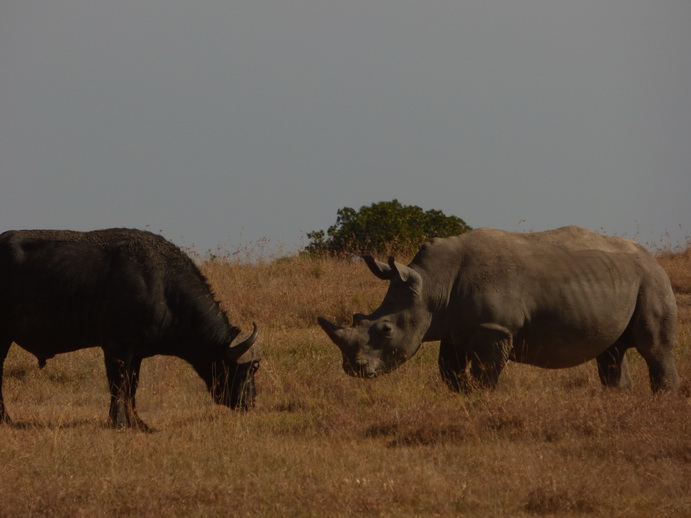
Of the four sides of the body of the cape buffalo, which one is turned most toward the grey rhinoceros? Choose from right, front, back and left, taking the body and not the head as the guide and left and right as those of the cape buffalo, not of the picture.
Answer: front

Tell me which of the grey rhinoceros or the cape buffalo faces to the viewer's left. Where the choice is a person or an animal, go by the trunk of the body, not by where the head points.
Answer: the grey rhinoceros

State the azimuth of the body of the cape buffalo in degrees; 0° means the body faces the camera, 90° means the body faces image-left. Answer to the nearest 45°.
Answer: approximately 270°

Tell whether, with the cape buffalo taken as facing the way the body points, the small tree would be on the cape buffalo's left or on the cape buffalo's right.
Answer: on the cape buffalo's left

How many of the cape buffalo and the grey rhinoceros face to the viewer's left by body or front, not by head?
1

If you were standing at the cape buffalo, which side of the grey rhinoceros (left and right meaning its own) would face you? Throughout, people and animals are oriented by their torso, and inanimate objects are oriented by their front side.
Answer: front

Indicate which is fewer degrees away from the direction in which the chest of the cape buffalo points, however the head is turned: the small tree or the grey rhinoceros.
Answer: the grey rhinoceros

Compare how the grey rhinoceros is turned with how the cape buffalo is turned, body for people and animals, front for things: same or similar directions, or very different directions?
very different directions

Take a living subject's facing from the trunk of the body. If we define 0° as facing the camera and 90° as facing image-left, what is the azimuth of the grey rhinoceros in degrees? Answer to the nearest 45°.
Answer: approximately 90°

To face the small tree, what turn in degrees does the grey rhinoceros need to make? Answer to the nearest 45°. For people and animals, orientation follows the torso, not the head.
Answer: approximately 90° to its right

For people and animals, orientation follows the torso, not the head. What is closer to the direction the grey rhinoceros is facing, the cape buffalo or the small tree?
the cape buffalo
